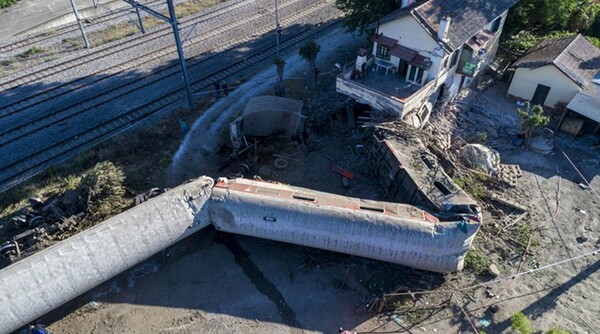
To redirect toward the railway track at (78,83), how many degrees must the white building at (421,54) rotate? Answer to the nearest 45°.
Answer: approximately 45° to its right

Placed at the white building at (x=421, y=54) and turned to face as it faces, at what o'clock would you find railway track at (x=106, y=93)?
The railway track is roughly at 1 o'clock from the white building.

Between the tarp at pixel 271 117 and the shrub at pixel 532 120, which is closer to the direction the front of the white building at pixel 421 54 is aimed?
the tarp

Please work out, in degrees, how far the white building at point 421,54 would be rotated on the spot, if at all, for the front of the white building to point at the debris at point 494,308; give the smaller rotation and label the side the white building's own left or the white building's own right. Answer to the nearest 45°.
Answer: approximately 90° to the white building's own left

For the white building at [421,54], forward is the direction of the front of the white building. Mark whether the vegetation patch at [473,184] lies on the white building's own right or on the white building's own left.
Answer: on the white building's own left

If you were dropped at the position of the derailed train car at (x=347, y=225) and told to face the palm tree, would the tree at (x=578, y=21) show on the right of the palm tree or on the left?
right

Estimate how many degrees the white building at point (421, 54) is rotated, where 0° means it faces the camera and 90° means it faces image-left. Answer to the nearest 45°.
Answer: approximately 45°

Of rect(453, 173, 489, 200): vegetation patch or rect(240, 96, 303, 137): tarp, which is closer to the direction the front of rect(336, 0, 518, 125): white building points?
the tarp

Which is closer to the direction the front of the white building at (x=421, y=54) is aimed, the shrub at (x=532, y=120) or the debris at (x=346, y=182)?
the debris

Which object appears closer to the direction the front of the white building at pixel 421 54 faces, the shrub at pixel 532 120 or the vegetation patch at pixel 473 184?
the vegetation patch

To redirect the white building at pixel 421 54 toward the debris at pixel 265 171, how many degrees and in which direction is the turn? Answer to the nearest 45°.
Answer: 0° — it already faces it

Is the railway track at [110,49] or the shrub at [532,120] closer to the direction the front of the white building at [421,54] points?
the railway track

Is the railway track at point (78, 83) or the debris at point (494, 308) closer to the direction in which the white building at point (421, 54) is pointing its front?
the railway track

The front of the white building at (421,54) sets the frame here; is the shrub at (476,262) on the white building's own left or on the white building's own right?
on the white building's own left

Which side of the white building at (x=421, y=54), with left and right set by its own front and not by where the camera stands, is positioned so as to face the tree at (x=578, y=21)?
back

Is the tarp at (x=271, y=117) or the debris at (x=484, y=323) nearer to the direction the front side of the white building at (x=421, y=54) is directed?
the tarp

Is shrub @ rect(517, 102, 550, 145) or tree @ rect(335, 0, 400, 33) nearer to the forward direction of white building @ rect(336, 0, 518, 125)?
the tree
